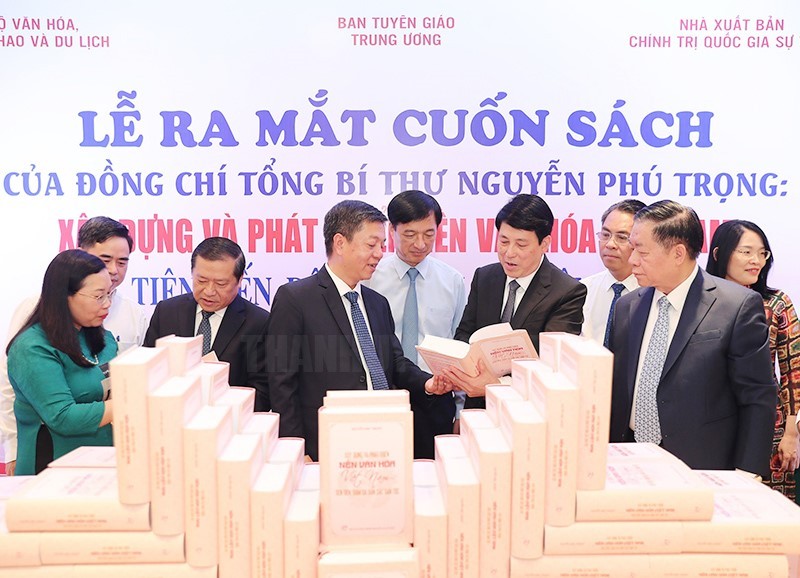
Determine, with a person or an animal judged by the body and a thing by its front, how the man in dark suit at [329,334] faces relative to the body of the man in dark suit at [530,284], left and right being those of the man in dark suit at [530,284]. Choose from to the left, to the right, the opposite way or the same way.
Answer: to the left

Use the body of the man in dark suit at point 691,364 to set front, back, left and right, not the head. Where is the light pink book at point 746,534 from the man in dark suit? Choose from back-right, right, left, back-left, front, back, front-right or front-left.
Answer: front-left

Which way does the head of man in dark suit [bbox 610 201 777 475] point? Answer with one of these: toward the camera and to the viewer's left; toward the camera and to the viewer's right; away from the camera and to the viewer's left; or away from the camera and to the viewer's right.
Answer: toward the camera and to the viewer's left

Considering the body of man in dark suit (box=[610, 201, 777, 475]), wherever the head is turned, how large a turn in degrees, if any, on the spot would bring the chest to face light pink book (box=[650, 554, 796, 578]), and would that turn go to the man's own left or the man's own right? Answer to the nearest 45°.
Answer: approximately 45° to the man's own left

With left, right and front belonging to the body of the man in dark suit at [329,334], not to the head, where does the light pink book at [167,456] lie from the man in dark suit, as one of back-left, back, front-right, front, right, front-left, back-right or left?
front-right

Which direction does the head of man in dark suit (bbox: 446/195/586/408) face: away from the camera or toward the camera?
toward the camera

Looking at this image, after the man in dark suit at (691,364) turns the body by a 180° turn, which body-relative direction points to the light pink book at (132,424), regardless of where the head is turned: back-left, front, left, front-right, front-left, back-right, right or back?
back

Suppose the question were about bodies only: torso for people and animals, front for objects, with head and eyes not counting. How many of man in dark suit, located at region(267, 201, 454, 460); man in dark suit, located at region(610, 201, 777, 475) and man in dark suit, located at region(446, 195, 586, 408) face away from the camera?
0

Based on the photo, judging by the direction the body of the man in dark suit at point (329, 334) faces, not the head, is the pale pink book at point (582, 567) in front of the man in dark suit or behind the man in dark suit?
in front

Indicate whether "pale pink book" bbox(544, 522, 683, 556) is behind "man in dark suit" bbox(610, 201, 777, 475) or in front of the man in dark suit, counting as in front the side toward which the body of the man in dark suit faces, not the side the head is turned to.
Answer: in front

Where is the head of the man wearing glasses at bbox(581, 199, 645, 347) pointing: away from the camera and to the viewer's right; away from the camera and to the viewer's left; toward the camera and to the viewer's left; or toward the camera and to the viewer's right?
toward the camera and to the viewer's left

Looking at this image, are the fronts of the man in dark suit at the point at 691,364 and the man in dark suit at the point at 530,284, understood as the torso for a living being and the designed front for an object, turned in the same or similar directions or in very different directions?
same or similar directions

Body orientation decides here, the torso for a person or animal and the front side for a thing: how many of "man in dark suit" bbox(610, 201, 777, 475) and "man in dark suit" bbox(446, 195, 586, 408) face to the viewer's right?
0

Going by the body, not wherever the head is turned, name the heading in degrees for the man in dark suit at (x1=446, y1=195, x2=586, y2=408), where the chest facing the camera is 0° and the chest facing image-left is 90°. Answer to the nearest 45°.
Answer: approximately 45°

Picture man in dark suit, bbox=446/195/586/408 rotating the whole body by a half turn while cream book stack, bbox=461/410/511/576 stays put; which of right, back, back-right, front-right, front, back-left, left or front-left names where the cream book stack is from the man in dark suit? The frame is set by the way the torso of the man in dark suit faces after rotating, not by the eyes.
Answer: back-right

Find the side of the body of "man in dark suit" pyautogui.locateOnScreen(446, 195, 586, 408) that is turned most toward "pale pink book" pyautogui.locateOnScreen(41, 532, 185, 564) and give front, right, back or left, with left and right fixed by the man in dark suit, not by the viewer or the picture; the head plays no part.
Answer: front

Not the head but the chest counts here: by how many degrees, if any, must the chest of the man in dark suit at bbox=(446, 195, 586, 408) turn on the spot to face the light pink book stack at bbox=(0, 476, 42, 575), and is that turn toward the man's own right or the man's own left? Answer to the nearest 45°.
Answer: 0° — they already face it

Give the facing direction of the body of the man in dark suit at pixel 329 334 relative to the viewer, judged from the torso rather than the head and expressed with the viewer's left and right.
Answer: facing the viewer and to the right of the viewer
